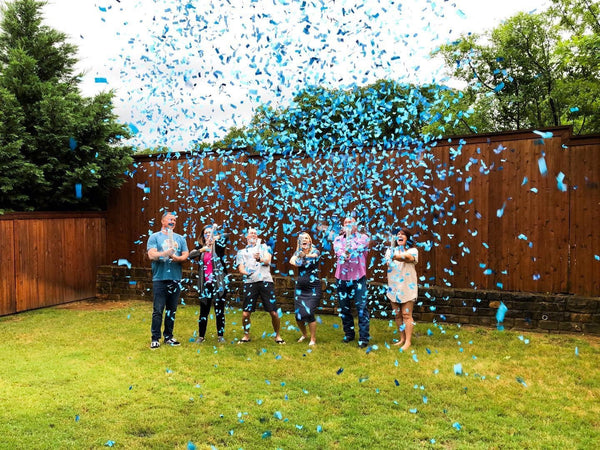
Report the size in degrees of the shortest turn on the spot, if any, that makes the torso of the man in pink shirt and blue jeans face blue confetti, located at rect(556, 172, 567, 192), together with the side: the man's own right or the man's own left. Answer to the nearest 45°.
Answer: approximately 90° to the man's own left

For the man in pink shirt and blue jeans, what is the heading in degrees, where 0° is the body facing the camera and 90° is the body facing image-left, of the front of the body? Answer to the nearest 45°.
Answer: approximately 0°

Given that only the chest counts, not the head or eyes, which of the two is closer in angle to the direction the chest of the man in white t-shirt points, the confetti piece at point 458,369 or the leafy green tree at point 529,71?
the confetti piece

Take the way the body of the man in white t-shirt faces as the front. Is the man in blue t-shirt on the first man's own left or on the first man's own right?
on the first man's own right

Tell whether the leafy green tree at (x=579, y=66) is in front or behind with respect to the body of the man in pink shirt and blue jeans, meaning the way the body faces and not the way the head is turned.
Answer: behind

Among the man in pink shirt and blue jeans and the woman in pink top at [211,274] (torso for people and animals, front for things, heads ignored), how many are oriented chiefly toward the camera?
2

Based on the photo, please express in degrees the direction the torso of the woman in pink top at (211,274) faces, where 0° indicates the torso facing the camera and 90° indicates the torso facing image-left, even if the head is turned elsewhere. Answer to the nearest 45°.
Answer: approximately 0°

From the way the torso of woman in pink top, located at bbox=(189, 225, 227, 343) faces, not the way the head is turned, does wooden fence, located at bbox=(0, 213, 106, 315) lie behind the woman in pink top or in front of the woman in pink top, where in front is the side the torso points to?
behind

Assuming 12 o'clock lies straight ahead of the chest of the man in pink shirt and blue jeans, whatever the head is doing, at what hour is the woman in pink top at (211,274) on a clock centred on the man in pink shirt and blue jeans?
The woman in pink top is roughly at 3 o'clock from the man in pink shirt and blue jeans.

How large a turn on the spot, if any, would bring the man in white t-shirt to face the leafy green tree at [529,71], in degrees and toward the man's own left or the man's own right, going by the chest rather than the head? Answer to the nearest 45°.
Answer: approximately 135° to the man's own left

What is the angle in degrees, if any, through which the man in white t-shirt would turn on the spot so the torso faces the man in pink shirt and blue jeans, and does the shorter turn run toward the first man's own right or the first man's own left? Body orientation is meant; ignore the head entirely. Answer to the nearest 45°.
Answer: approximately 90° to the first man's own left
